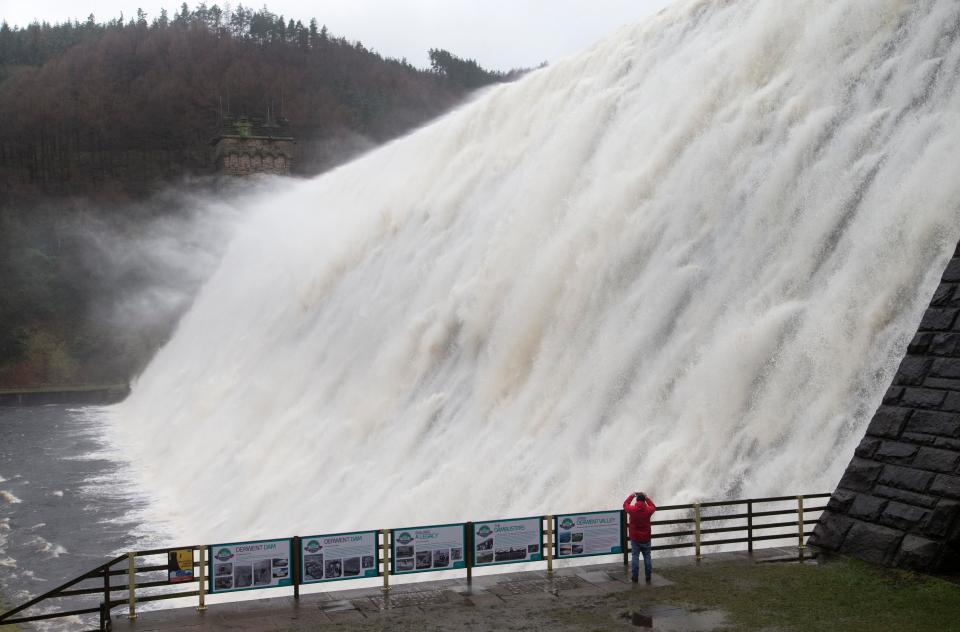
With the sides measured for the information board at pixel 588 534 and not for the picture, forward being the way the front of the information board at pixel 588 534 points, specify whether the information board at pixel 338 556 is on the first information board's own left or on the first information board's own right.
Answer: on the first information board's own right

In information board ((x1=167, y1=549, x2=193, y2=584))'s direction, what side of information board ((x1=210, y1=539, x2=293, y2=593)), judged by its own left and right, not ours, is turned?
right

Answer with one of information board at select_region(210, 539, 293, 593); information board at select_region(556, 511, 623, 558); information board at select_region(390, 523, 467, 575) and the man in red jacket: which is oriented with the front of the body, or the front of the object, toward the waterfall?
the man in red jacket

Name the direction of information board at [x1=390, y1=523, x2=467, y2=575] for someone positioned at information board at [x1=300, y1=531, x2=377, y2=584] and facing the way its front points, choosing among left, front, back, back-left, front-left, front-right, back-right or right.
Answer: left

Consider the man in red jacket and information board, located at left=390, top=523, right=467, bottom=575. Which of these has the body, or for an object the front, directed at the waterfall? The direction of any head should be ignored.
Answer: the man in red jacket

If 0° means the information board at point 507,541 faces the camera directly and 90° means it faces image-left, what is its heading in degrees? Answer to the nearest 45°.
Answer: approximately 0°

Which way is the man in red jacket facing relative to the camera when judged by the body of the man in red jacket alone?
away from the camera

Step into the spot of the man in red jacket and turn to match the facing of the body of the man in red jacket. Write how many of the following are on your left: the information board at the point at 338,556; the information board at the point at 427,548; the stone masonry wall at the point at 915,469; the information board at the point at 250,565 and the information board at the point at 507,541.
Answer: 4

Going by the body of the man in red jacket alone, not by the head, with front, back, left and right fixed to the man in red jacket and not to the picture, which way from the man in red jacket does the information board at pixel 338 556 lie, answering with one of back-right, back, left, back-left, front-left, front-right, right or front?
left

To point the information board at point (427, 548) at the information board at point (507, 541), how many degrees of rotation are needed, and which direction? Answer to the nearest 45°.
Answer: approximately 90° to its left

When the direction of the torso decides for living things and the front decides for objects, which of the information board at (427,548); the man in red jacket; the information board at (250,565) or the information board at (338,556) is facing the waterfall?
the man in red jacket

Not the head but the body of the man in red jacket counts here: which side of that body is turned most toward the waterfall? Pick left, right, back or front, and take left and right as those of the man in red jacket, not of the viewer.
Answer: front

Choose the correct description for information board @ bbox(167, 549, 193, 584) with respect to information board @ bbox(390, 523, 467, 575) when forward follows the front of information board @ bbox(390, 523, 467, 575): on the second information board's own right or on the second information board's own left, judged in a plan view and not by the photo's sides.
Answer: on the second information board's own right

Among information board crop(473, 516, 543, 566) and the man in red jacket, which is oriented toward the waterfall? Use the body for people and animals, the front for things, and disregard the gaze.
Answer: the man in red jacket
